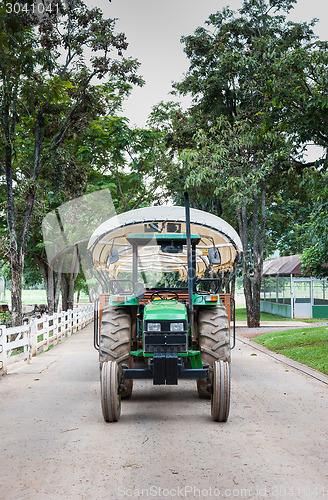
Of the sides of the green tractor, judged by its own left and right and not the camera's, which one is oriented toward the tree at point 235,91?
back

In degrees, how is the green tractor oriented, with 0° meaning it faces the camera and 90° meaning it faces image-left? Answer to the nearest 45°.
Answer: approximately 0°

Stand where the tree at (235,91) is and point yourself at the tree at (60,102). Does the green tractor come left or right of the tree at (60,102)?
left

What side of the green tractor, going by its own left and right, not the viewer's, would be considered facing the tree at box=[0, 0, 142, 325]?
back
